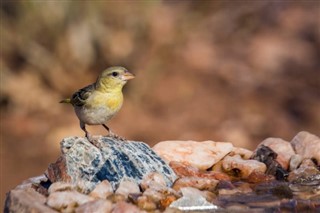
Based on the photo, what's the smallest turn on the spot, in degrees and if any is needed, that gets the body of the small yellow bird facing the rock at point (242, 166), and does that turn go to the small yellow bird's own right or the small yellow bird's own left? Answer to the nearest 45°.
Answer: approximately 45° to the small yellow bird's own left

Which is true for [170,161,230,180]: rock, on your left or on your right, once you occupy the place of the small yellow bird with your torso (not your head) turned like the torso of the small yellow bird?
on your left

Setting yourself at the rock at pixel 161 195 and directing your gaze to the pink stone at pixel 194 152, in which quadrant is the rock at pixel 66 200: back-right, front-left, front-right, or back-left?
back-left

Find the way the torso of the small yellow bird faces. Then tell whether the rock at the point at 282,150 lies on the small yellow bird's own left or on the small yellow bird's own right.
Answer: on the small yellow bird's own left

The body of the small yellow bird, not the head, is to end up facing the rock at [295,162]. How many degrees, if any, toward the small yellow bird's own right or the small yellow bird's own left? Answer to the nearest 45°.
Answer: approximately 45° to the small yellow bird's own left

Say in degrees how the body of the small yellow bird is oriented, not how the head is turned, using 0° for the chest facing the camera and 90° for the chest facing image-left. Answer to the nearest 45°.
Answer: approximately 315°
